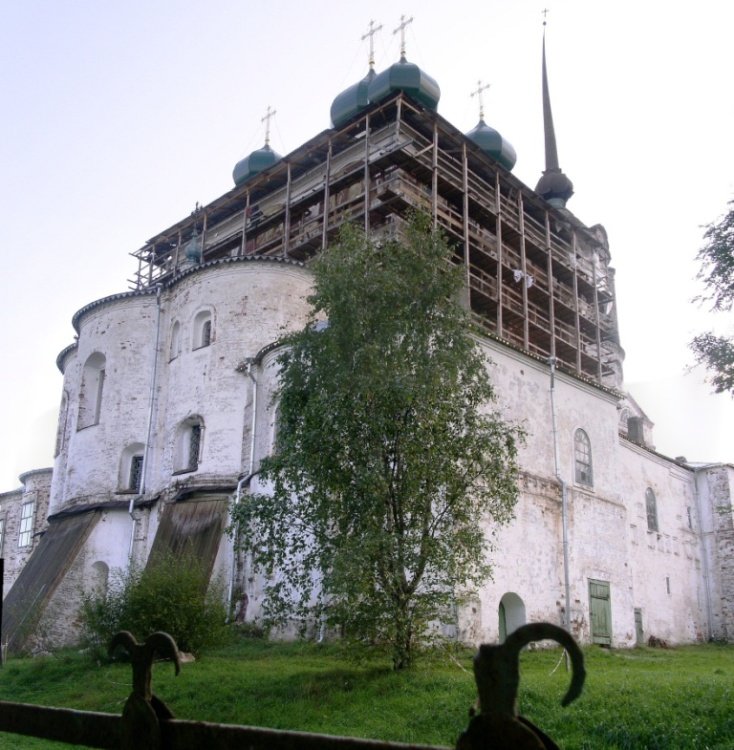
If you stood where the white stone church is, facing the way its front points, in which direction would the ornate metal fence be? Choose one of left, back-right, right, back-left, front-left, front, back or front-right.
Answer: back-right

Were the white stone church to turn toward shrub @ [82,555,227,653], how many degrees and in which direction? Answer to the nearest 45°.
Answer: approximately 135° to its right

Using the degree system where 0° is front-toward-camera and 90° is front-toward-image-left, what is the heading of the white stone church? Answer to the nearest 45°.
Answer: approximately 225°
